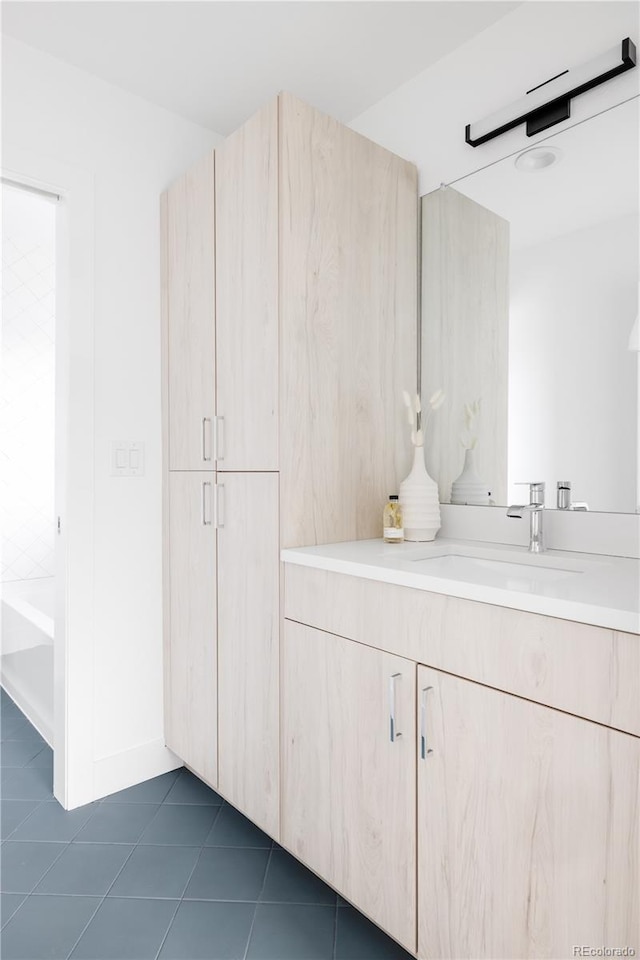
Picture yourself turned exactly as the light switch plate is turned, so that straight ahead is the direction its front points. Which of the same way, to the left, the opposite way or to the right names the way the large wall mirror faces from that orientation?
to the right

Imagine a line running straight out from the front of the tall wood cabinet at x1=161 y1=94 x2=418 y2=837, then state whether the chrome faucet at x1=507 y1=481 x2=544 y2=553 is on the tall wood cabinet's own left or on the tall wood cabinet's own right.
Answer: on the tall wood cabinet's own left

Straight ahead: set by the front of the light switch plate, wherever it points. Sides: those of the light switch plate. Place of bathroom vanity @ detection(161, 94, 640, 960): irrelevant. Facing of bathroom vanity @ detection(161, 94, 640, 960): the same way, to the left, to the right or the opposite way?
to the right

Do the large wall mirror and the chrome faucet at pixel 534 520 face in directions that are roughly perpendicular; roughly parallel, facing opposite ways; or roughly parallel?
roughly parallel

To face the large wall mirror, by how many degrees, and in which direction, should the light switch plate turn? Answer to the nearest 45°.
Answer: approximately 45° to its left

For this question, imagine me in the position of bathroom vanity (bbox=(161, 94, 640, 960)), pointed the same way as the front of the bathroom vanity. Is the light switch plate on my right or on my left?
on my right

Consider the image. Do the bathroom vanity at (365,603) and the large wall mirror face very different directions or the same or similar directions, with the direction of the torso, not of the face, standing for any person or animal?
same or similar directions

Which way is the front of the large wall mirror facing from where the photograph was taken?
facing the viewer and to the left of the viewer

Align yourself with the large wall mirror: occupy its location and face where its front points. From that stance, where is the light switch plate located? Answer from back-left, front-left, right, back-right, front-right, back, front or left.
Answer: front-right

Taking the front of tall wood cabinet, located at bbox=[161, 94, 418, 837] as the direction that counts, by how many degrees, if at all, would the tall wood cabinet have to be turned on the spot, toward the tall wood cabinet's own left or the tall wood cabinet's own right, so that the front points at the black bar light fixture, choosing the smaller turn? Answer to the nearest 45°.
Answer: approximately 135° to the tall wood cabinet's own left

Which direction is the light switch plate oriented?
toward the camera

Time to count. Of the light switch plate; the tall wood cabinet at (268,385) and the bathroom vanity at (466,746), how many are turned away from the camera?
0
